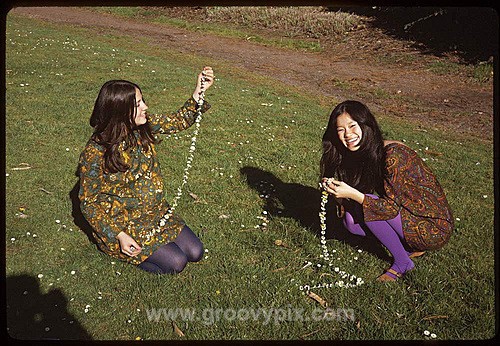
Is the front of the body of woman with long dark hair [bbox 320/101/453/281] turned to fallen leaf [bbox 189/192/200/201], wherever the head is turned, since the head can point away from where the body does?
no

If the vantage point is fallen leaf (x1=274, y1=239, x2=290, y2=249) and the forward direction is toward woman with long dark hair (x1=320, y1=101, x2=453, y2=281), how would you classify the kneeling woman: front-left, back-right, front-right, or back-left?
back-right

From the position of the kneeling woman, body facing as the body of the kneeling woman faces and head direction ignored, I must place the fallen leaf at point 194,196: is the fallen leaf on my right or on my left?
on my left

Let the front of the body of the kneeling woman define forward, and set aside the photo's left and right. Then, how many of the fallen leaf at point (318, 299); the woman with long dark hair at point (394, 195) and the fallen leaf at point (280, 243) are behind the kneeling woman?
0

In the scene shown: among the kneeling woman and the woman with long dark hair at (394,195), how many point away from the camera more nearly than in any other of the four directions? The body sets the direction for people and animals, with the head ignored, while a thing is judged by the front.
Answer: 0

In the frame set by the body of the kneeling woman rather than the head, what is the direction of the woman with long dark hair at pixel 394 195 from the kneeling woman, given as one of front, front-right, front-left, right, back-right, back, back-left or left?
front-left

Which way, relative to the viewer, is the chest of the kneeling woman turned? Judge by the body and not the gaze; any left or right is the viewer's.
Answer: facing the viewer and to the right of the viewer

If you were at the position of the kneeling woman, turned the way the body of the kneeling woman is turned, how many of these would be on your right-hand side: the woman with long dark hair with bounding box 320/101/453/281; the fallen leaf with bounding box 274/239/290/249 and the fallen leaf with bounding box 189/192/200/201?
0

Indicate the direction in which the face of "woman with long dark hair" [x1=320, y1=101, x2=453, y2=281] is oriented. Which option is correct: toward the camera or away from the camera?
toward the camera

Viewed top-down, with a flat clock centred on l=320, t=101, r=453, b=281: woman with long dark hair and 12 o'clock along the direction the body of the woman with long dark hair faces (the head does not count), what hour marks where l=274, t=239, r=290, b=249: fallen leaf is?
The fallen leaf is roughly at 2 o'clock from the woman with long dark hair.

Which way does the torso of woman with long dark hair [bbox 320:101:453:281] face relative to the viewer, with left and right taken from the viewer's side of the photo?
facing the viewer and to the left of the viewer

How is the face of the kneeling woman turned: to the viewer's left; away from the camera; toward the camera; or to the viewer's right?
to the viewer's right

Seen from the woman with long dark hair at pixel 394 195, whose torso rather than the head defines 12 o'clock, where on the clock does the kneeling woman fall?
The kneeling woman is roughly at 1 o'clock from the woman with long dark hair.

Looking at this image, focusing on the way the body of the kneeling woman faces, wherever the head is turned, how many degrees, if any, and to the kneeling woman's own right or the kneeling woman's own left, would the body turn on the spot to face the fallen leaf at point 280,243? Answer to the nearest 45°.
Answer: approximately 45° to the kneeling woman's own left
